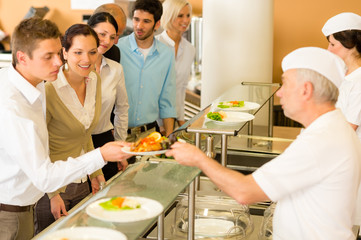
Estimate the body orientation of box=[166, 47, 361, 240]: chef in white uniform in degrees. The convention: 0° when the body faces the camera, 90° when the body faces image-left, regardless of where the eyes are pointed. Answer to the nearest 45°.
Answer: approximately 90°

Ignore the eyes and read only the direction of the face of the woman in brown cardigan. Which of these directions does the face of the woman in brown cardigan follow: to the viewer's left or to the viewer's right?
to the viewer's right

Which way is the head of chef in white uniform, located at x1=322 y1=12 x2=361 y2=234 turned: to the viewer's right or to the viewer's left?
to the viewer's left

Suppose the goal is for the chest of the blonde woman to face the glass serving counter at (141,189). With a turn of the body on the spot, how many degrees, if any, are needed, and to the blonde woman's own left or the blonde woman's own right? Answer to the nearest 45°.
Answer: approximately 45° to the blonde woman's own right

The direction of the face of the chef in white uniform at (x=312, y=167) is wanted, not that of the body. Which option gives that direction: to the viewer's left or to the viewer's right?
to the viewer's left

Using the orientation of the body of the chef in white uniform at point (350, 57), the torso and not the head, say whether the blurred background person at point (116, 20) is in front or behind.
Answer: in front

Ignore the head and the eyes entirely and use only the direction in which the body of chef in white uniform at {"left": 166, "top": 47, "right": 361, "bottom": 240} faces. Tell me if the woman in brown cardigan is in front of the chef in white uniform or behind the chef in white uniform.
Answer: in front

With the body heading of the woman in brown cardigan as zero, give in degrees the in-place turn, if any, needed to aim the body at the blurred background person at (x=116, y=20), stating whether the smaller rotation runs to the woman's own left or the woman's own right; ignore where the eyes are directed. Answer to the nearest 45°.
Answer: approximately 135° to the woman's own left

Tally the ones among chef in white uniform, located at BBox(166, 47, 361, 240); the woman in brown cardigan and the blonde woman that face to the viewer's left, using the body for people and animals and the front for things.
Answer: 1

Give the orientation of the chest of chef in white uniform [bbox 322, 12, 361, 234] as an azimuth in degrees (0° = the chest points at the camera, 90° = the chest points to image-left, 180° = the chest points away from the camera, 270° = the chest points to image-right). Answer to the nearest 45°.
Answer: approximately 90°

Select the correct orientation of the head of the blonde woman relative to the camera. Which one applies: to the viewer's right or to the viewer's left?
to the viewer's right

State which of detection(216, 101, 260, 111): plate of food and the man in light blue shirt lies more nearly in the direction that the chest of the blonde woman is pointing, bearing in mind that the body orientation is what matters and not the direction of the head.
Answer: the plate of food
